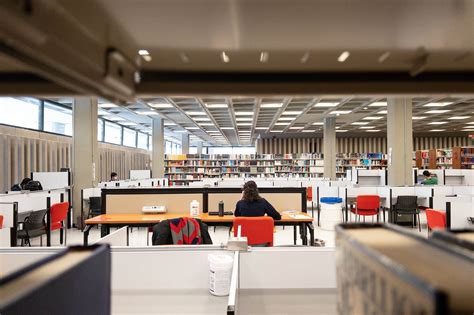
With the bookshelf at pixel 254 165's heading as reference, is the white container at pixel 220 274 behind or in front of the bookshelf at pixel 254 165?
in front

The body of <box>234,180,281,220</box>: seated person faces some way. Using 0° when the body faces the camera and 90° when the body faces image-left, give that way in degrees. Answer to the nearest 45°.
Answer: approximately 180°

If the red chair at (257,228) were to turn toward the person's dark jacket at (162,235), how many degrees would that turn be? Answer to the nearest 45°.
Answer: approximately 135° to its left

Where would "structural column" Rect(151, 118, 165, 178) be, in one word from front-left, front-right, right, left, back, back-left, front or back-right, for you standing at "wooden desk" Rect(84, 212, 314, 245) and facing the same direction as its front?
back

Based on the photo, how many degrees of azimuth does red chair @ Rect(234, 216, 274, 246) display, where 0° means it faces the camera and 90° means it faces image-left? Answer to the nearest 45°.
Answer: approximately 180°

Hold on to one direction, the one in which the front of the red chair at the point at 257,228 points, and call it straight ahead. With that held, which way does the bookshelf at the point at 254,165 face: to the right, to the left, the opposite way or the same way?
the opposite way

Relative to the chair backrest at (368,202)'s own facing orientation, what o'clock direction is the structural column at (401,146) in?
The structural column is roughly at 1 o'clock from the chair backrest.

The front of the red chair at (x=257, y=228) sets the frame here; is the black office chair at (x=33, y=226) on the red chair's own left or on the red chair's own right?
on the red chair's own left

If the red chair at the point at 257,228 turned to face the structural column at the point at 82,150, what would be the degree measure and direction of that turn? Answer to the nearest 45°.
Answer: approximately 45° to its left

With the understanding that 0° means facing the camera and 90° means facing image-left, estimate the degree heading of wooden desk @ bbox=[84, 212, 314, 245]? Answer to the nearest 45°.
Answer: approximately 0°

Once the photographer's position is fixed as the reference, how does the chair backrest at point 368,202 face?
facing away from the viewer

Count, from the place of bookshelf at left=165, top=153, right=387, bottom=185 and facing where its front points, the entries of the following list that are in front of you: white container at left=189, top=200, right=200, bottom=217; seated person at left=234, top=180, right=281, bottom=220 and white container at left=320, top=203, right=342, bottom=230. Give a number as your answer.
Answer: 3

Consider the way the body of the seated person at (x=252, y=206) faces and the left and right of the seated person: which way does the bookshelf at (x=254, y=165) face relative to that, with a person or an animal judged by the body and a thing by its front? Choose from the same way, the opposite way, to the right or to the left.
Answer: the opposite way

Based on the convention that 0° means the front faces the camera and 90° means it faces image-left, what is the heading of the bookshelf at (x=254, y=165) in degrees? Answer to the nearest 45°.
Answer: approximately 0°

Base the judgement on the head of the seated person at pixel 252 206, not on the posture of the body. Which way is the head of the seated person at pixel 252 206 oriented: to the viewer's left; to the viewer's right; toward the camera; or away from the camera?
away from the camera
